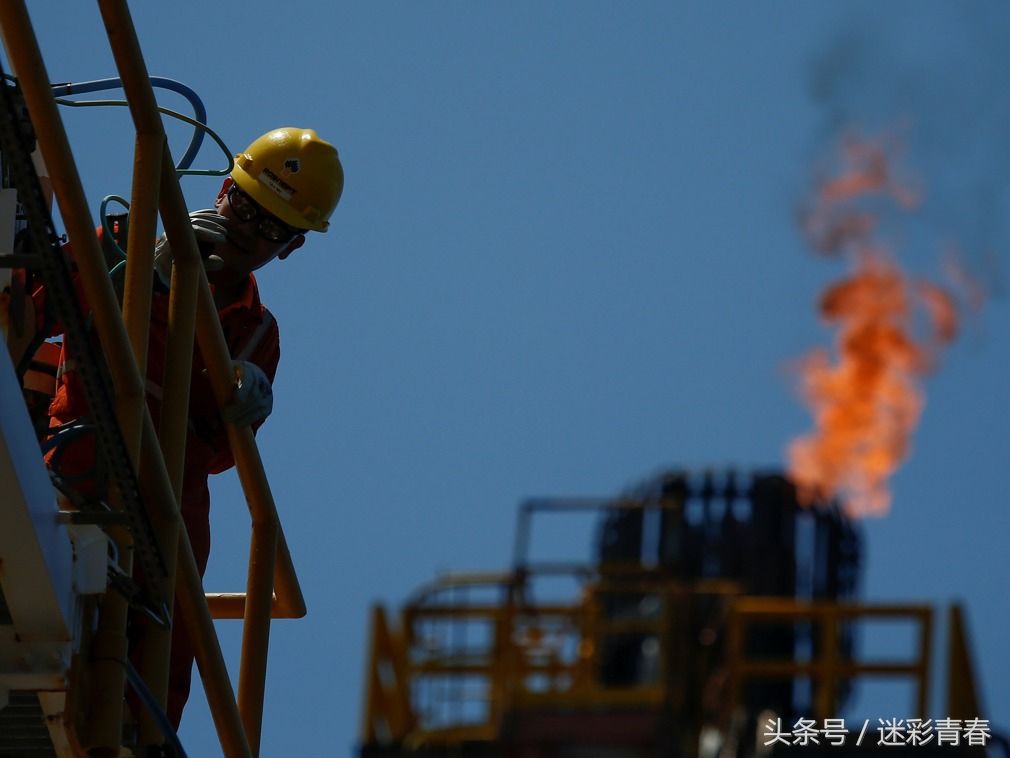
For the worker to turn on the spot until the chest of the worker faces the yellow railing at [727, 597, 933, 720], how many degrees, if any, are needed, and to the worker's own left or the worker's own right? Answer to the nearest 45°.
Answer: approximately 135° to the worker's own left

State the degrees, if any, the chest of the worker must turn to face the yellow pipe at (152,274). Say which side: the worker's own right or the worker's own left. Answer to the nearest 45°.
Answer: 0° — they already face it

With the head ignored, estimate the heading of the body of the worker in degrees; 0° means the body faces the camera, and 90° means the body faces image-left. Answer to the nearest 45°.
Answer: approximately 0°

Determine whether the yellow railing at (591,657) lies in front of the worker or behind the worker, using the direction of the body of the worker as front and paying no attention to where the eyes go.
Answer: behind

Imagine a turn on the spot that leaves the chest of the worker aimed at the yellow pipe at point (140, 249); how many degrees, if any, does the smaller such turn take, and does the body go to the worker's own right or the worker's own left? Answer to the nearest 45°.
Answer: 0° — they already face it

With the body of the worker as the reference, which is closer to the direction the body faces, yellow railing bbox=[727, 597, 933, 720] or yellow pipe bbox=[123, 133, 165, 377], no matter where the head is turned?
the yellow pipe
